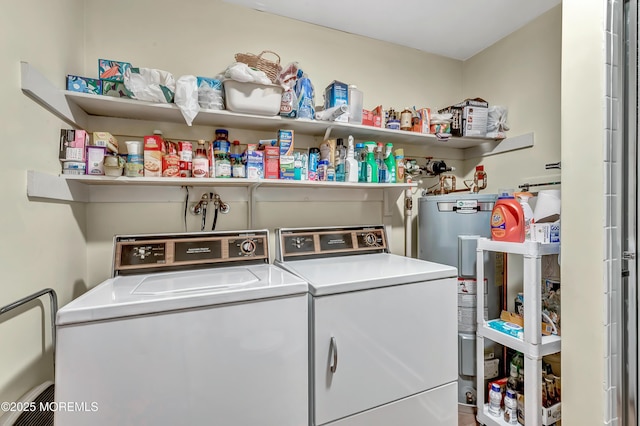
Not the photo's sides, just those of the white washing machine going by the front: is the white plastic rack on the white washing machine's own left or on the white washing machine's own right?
on the white washing machine's own left

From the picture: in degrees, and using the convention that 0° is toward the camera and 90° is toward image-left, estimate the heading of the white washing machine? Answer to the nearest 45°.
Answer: approximately 0°

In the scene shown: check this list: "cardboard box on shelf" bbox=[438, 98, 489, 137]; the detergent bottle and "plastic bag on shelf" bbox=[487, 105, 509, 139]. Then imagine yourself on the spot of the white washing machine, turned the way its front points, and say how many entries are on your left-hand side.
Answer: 3

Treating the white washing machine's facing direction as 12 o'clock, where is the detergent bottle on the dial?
The detergent bottle is roughly at 9 o'clock from the white washing machine.

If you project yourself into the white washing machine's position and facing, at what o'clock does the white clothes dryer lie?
The white clothes dryer is roughly at 9 o'clock from the white washing machine.

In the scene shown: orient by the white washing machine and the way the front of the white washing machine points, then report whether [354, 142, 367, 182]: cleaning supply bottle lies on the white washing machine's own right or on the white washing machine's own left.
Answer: on the white washing machine's own left

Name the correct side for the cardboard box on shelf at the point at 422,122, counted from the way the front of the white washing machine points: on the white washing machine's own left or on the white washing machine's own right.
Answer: on the white washing machine's own left

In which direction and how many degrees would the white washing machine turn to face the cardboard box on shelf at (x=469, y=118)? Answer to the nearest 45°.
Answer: approximately 90° to its left

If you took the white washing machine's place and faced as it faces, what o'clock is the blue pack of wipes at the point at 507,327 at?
The blue pack of wipes is roughly at 9 o'clock from the white washing machine.

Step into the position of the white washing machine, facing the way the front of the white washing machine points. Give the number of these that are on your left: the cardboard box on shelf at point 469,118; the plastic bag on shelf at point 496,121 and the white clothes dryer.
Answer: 3
